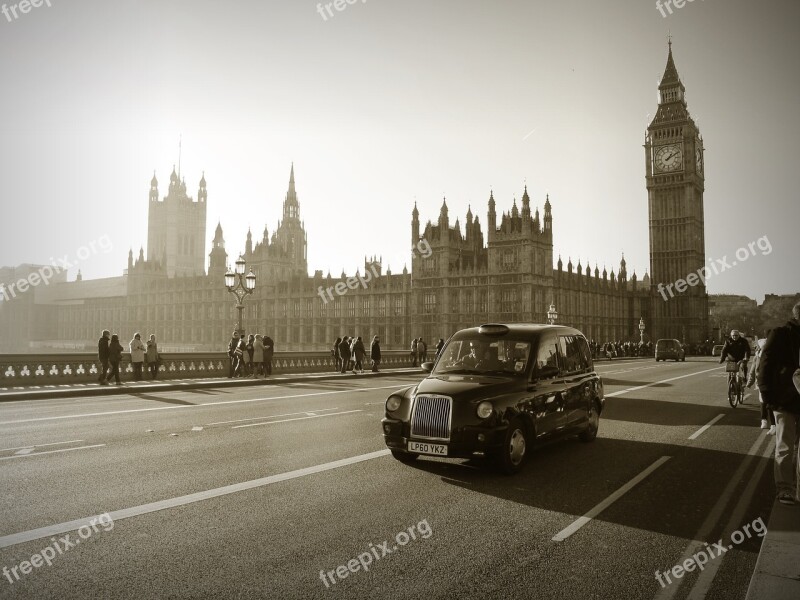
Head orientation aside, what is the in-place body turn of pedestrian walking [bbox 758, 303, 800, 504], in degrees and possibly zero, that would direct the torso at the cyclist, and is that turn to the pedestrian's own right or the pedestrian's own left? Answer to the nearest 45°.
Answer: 0° — they already face them

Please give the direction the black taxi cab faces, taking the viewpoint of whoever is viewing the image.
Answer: facing the viewer and to the left of the viewer

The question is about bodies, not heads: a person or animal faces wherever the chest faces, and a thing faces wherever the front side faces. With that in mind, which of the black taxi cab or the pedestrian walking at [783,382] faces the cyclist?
the pedestrian walking

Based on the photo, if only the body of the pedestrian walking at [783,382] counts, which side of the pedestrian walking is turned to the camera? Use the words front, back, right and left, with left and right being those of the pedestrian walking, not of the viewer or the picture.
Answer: back

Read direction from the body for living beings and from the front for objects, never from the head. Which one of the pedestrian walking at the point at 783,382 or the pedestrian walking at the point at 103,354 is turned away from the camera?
the pedestrian walking at the point at 783,382

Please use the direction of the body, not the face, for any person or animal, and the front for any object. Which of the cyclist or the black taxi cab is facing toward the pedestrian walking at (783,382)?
the cyclist

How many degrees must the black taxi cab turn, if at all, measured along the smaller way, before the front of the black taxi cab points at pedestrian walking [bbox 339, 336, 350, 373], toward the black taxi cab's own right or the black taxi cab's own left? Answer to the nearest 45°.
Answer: approximately 135° to the black taxi cab's own right

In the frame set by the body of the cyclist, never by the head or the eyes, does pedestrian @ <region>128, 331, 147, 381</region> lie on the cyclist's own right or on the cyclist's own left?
on the cyclist's own right

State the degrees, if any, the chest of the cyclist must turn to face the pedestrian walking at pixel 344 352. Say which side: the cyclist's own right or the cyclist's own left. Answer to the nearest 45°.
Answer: approximately 135° to the cyclist's own right

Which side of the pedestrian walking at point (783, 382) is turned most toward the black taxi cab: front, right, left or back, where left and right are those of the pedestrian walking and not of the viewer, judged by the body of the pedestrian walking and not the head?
left

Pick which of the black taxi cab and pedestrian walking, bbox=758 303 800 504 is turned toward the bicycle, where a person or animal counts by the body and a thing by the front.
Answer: the pedestrian walking
